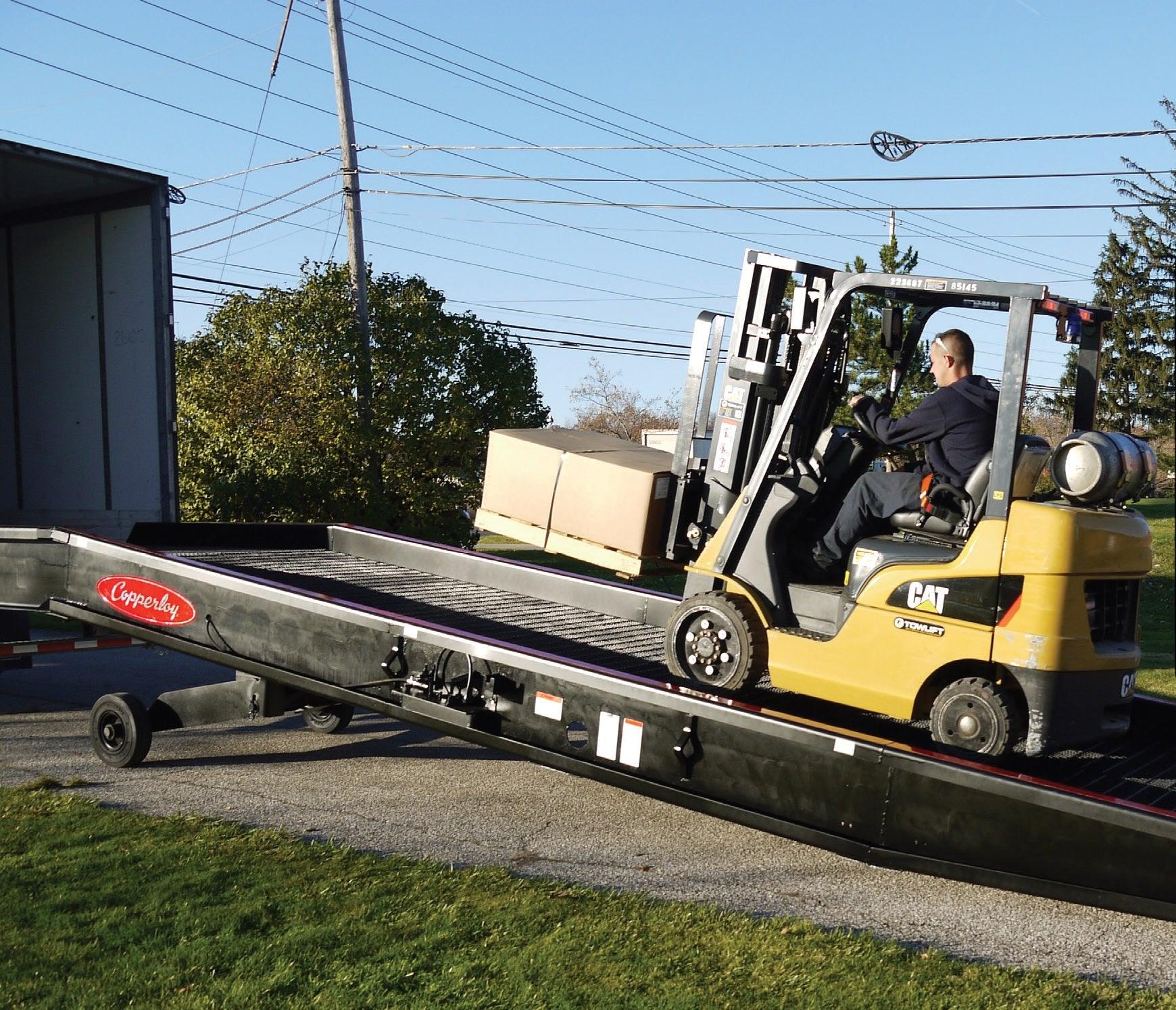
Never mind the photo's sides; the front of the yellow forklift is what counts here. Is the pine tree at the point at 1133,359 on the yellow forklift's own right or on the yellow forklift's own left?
on the yellow forklift's own right

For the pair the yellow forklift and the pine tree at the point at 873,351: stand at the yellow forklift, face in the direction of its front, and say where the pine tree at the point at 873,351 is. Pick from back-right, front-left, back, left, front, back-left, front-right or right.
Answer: front-right

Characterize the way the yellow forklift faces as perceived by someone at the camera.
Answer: facing away from the viewer and to the left of the viewer

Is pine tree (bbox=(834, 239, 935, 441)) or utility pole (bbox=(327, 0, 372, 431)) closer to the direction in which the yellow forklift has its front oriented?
the utility pole

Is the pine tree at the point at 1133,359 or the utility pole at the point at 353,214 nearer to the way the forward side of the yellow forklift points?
the utility pole

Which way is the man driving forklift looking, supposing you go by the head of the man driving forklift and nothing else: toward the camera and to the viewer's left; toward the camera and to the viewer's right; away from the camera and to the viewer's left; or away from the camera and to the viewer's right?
away from the camera and to the viewer's left
